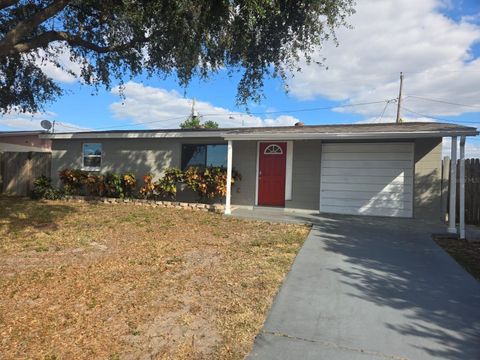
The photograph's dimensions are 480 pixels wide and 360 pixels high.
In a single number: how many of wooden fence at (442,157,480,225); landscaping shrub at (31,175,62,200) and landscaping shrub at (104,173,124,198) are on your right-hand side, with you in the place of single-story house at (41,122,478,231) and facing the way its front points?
2

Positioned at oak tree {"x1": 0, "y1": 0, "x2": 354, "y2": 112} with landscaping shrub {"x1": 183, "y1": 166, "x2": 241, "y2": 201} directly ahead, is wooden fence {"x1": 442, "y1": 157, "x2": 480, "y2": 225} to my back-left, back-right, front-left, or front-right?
front-right

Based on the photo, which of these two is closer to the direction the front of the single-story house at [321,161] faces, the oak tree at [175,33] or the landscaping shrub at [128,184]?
the oak tree

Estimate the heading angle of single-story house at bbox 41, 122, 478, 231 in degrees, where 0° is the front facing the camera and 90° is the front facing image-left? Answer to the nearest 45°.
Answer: approximately 0°

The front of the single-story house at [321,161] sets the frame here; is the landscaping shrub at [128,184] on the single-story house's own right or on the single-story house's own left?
on the single-story house's own right

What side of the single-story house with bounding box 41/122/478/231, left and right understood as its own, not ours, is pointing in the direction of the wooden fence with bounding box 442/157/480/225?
left

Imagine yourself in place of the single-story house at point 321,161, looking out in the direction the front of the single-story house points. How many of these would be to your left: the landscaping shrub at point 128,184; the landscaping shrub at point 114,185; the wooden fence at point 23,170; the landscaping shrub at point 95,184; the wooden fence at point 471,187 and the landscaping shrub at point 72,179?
1

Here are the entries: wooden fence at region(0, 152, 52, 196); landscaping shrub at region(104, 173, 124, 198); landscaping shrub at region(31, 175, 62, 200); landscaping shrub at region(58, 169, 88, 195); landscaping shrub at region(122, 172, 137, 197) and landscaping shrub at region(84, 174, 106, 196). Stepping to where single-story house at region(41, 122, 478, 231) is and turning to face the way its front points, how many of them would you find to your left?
0

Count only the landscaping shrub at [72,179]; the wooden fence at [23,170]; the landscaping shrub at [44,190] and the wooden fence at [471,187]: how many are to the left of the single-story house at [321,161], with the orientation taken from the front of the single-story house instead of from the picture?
1

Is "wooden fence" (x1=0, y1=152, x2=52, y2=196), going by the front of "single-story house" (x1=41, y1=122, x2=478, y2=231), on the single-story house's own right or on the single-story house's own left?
on the single-story house's own right

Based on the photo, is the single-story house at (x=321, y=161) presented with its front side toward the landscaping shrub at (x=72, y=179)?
no

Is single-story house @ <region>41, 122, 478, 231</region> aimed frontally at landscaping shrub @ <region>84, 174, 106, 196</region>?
no

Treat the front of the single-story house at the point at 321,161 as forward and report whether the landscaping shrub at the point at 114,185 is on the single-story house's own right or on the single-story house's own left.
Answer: on the single-story house's own right

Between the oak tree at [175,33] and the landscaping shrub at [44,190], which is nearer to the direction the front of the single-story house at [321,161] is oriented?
the oak tree

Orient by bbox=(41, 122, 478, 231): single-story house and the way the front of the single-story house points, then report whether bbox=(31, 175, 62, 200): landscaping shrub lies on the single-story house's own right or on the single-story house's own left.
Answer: on the single-story house's own right
